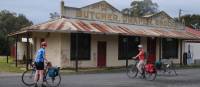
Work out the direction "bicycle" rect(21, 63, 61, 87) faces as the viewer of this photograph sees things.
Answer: facing to the left of the viewer
